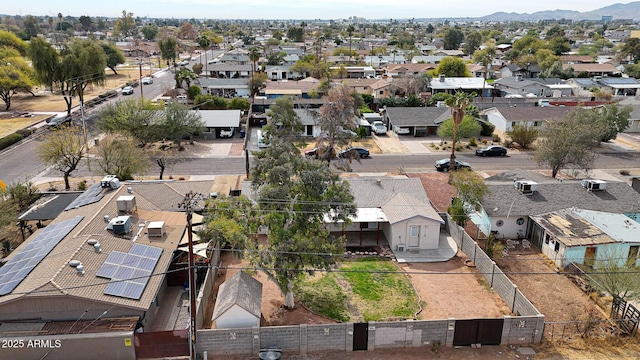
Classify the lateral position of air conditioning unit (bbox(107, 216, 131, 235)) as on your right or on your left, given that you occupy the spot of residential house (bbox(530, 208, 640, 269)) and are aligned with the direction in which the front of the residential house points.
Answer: on your right

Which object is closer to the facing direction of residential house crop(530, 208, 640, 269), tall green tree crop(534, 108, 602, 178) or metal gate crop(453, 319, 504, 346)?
the metal gate

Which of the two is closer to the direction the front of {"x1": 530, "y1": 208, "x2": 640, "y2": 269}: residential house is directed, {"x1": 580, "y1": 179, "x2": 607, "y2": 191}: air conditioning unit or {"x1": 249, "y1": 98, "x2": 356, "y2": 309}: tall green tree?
the tall green tree

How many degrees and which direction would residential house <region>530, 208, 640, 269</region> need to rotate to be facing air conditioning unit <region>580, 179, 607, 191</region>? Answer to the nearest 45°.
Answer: approximately 180°
